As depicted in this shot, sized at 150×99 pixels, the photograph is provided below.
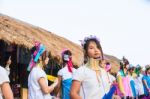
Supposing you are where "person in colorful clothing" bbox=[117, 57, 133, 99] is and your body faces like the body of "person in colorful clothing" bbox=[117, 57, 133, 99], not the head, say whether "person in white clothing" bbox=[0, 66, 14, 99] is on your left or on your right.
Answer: on your right

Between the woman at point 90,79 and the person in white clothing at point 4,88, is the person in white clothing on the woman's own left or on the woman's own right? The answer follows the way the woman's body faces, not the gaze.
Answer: on the woman's own right

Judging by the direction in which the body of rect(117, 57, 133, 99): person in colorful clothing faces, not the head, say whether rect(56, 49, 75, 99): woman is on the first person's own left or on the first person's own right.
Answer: on the first person's own right

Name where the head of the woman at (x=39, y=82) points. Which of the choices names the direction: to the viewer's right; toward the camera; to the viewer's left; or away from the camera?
to the viewer's right

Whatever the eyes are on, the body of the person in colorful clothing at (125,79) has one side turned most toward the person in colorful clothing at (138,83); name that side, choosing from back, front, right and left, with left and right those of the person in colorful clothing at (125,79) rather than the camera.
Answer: left

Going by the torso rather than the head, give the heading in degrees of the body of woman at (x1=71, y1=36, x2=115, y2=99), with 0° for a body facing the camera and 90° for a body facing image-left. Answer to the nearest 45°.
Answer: approximately 315°

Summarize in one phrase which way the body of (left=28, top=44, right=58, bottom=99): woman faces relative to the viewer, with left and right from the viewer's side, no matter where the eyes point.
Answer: facing to the right of the viewer
